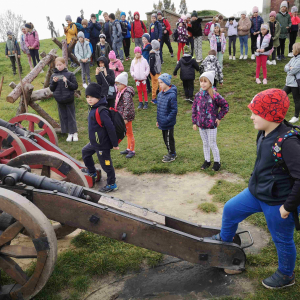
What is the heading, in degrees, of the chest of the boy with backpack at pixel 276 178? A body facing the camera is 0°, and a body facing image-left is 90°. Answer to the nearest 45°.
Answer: approximately 90°

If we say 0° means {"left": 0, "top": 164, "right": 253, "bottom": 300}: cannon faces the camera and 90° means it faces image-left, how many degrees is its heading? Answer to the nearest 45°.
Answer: approximately 90°

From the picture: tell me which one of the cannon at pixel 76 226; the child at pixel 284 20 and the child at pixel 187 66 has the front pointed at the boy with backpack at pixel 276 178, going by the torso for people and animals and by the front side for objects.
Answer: the child at pixel 284 20

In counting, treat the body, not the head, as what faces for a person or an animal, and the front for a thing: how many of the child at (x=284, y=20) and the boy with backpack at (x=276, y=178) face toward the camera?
1
